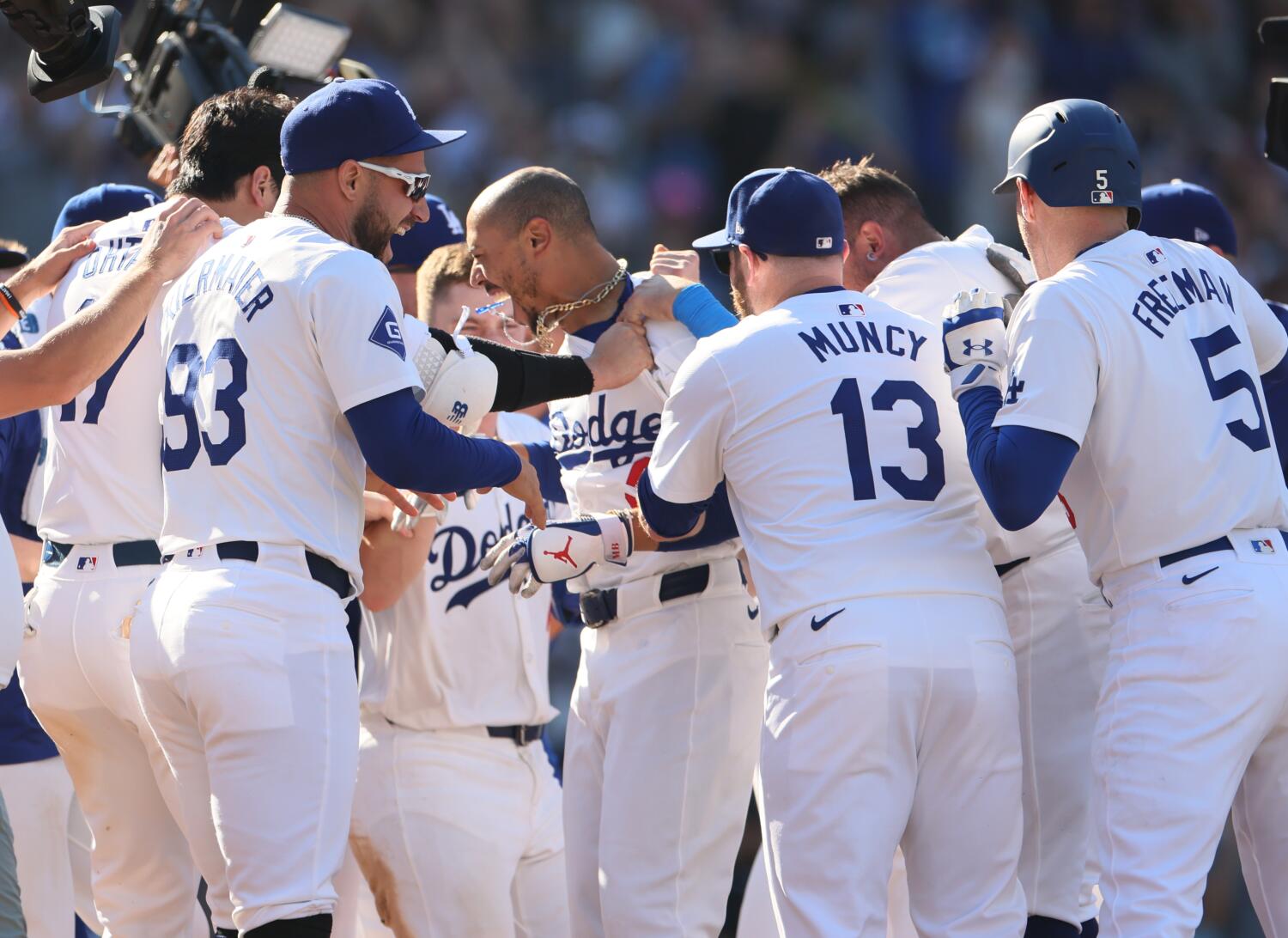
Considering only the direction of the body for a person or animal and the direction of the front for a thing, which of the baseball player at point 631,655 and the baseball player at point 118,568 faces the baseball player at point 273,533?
the baseball player at point 631,655

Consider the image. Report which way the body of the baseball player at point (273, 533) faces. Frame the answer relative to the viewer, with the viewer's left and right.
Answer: facing away from the viewer and to the right of the viewer

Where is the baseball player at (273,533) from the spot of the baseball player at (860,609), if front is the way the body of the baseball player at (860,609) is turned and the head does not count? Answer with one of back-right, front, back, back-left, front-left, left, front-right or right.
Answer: front-left

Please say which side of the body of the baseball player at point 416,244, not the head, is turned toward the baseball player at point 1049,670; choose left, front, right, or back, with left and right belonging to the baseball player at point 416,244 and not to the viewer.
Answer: front

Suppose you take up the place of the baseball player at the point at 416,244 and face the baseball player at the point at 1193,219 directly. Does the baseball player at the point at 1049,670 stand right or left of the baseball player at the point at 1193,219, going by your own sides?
right

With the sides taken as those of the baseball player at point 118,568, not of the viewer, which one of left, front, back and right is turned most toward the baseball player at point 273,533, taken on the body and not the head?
right

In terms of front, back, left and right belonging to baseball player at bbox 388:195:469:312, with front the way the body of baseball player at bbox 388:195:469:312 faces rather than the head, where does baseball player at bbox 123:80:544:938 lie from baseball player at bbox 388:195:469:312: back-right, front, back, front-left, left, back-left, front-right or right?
front-right

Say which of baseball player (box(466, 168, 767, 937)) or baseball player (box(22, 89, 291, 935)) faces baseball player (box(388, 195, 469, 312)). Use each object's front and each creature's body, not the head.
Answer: baseball player (box(22, 89, 291, 935))

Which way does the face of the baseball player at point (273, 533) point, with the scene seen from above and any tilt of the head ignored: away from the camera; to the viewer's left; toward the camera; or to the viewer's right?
to the viewer's right

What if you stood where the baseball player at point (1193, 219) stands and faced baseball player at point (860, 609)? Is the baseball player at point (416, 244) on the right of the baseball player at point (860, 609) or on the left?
right

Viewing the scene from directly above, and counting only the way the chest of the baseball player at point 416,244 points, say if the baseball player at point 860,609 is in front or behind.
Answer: in front

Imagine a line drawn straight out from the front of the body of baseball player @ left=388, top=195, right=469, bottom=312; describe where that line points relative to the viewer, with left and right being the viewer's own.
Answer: facing the viewer and to the right of the viewer
